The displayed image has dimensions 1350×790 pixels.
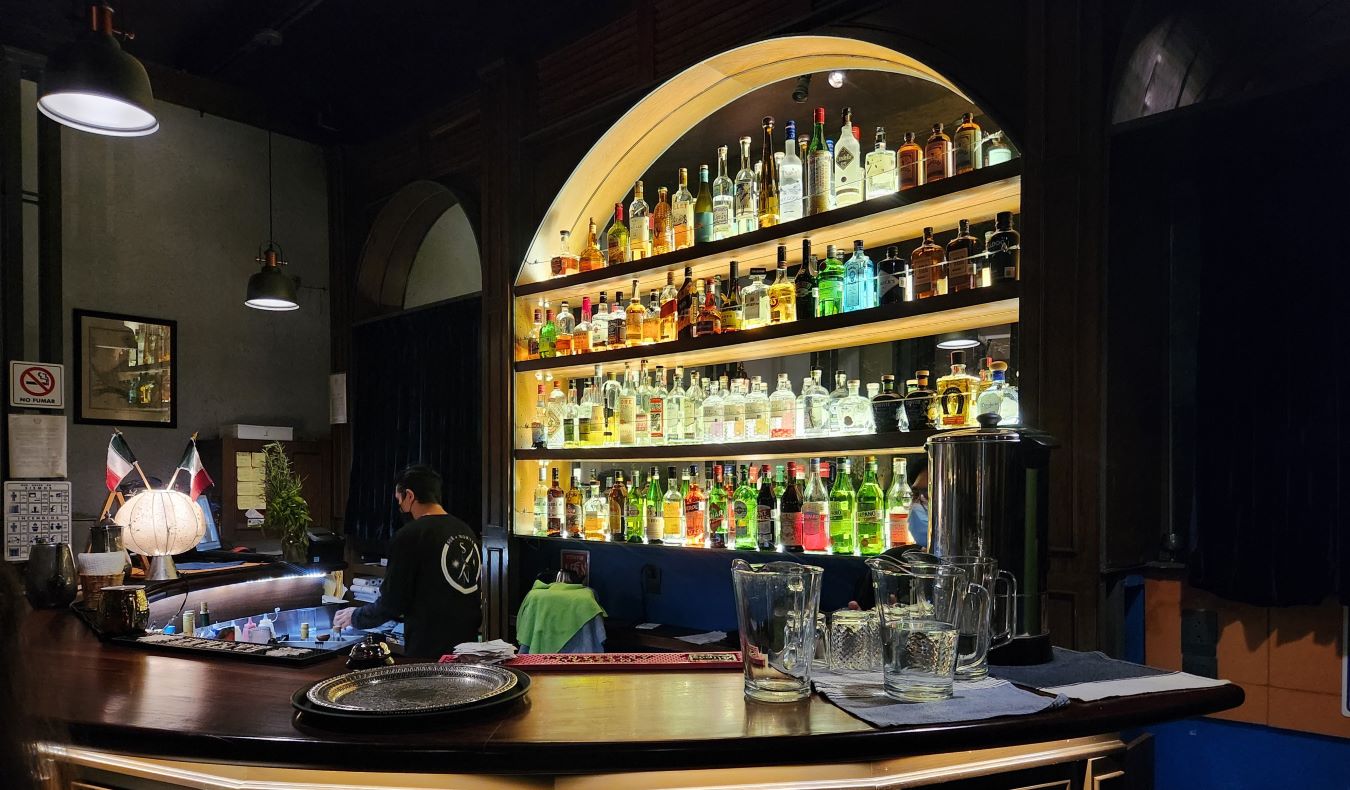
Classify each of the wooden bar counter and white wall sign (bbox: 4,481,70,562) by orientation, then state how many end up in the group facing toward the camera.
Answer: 2

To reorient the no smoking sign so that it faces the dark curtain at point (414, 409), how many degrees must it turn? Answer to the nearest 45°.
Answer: approximately 90° to its left

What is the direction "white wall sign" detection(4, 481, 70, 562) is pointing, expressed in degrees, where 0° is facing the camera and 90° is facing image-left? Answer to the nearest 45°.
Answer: approximately 0°

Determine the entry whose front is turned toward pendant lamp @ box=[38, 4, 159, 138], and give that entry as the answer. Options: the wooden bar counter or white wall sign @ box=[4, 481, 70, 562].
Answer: the white wall sign

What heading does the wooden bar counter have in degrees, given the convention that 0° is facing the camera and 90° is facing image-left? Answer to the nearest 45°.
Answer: approximately 0°

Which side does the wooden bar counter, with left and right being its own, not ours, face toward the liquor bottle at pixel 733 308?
back
